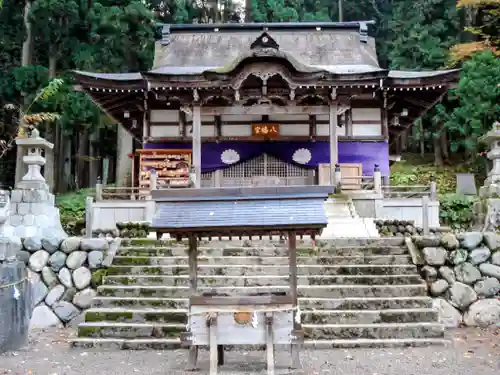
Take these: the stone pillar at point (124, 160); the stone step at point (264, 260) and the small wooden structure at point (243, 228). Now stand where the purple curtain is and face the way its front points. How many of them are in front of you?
2

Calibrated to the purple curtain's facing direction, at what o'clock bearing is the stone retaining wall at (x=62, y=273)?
The stone retaining wall is roughly at 1 o'clock from the purple curtain.

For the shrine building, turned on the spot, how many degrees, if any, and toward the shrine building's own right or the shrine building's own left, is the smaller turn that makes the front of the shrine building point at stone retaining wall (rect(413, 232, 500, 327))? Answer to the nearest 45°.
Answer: approximately 45° to the shrine building's own left

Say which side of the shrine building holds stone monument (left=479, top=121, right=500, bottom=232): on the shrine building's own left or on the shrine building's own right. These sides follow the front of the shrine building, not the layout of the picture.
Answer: on the shrine building's own left

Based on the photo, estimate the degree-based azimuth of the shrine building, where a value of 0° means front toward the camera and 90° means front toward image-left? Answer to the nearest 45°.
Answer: approximately 0°

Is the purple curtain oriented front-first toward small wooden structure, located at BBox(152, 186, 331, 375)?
yes

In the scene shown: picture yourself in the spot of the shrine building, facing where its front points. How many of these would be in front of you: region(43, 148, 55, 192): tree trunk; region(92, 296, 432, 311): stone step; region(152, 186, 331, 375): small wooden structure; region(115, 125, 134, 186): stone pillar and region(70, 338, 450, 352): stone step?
3

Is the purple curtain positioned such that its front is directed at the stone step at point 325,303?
yes

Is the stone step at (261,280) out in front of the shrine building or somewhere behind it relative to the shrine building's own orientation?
in front

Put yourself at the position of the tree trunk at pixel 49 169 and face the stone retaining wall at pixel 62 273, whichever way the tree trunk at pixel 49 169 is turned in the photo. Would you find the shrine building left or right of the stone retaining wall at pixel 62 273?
left

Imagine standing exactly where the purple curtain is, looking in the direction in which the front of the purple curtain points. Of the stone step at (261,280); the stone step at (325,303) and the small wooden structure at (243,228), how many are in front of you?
3

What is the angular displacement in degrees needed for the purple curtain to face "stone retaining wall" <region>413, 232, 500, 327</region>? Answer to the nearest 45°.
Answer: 0° — it already faces it

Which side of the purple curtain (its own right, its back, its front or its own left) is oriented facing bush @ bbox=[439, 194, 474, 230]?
left
